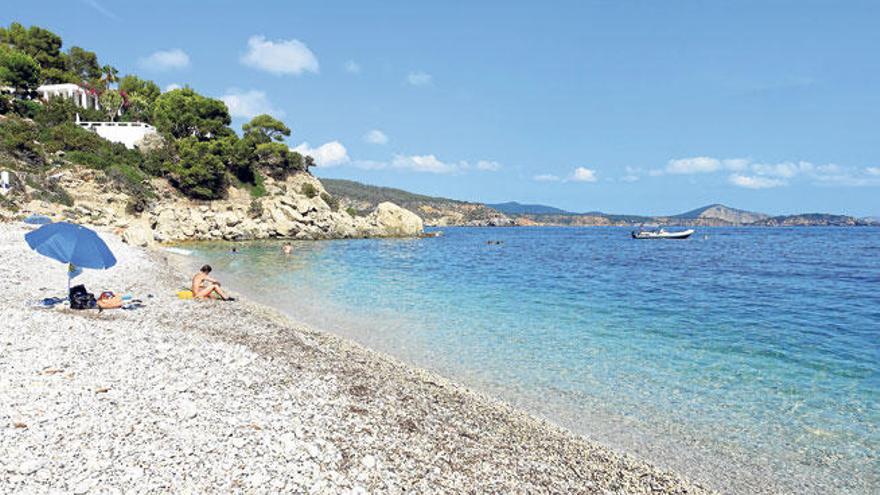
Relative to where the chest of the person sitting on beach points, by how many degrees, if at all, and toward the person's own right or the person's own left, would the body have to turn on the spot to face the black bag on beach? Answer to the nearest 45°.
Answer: approximately 135° to the person's own right

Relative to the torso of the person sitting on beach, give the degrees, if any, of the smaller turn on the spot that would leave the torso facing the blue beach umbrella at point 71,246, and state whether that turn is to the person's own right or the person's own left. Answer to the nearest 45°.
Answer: approximately 135° to the person's own right

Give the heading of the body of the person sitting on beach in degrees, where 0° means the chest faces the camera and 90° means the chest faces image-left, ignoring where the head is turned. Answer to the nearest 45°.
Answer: approximately 270°
